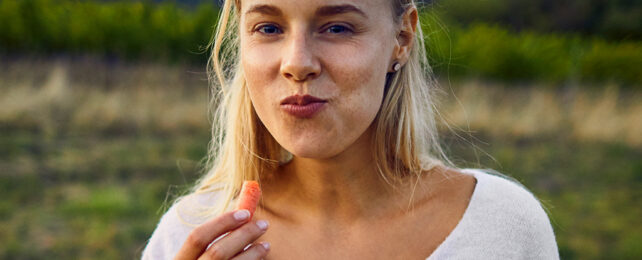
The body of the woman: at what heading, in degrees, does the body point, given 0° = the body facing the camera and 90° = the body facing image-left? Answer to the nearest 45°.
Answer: approximately 0°
